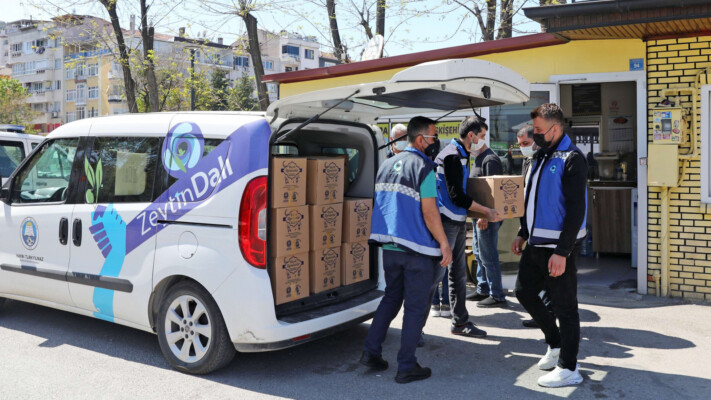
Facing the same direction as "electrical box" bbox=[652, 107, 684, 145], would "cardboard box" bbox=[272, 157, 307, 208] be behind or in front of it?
in front

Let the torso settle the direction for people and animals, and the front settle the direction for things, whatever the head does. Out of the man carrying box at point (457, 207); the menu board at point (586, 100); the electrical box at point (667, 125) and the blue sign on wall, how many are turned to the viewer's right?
1

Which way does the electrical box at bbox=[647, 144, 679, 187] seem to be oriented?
toward the camera

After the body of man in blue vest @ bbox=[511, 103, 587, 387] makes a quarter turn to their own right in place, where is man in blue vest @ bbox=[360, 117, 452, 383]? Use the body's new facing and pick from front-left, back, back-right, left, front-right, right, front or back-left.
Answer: front-left

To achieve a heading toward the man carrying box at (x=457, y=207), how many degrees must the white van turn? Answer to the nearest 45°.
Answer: approximately 135° to its right

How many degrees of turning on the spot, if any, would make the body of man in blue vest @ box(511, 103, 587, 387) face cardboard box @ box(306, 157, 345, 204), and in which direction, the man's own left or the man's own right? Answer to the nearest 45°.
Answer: approximately 45° to the man's own right

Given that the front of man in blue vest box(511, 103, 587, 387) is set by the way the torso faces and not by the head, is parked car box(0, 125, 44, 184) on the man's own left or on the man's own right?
on the man's own right

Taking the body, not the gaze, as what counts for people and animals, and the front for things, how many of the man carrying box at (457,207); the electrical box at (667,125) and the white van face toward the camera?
1

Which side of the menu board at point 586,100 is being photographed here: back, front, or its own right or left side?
front

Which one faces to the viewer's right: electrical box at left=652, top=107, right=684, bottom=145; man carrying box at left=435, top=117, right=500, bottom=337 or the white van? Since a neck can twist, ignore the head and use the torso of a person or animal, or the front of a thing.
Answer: the man carrying box

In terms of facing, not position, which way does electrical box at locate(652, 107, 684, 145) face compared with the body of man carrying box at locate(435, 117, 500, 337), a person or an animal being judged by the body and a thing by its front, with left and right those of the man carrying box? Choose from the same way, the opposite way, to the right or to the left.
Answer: to the right

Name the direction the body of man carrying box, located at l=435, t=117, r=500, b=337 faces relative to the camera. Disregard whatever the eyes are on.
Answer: to the viewer's right

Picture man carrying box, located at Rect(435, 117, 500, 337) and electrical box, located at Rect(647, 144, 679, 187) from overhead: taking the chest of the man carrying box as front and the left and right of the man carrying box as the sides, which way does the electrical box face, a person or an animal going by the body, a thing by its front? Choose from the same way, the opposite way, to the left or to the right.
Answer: to the right
